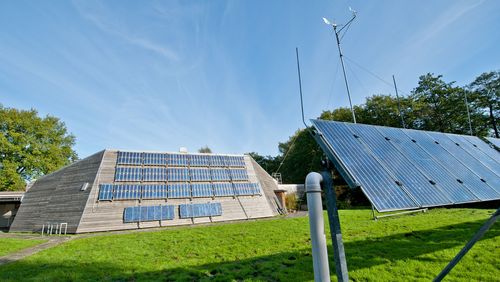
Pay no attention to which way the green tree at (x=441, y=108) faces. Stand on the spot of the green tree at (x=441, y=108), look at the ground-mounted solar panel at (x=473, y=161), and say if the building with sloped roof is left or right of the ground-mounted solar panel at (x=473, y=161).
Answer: right
